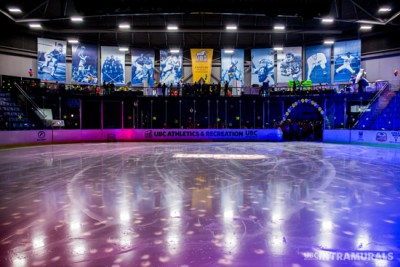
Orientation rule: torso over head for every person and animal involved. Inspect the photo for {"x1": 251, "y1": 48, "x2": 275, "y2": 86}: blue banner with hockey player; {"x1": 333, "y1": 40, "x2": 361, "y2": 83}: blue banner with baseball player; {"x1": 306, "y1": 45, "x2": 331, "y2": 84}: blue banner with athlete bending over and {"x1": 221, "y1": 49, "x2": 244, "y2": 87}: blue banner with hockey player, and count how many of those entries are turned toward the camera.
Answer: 4

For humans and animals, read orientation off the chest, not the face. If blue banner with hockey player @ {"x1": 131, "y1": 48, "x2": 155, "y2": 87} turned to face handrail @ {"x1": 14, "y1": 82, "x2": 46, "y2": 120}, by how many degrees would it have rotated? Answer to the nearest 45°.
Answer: approximately 45° to its right

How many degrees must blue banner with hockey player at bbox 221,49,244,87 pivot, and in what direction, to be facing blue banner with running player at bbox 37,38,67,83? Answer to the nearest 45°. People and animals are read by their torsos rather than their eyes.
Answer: approximately 90° to its right

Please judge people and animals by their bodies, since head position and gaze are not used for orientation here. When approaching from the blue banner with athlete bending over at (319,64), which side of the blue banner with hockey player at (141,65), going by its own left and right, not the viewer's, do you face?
left

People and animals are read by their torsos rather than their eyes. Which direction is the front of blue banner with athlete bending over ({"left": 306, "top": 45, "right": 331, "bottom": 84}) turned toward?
toward the camera

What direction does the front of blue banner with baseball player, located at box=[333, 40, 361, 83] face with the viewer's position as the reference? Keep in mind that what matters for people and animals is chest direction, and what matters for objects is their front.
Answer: facing the viewer

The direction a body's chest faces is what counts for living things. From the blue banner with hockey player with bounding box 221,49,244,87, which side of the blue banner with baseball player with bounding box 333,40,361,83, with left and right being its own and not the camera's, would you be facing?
right

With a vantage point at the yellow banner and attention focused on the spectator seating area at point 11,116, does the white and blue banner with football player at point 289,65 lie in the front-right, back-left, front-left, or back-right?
back-left

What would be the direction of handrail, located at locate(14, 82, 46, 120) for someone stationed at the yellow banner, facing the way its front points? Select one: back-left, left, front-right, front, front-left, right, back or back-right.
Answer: front-right

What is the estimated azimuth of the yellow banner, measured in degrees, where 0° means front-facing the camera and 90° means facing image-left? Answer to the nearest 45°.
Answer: approximately 0°

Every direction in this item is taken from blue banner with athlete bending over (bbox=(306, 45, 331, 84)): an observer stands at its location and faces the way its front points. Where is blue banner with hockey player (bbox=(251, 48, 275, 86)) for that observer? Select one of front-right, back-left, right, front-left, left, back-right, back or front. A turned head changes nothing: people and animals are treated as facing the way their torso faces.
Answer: right

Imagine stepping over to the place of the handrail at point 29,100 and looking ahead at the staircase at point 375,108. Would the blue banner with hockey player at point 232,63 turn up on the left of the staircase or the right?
left

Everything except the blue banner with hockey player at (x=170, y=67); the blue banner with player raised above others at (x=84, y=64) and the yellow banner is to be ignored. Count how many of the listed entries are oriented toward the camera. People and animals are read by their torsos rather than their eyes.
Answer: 3

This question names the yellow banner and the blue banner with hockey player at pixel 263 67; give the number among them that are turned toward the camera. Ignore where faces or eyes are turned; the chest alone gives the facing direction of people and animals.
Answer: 2

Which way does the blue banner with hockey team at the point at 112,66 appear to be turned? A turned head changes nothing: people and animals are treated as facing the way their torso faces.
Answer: toward the camera

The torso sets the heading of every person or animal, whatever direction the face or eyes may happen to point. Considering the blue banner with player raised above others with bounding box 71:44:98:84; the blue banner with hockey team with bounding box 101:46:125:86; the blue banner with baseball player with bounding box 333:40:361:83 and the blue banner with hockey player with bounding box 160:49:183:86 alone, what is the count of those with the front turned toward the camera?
4

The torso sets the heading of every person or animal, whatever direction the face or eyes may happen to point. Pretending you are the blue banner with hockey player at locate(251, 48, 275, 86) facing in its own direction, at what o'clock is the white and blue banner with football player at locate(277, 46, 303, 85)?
the white and blue banner with football player at locate(277, 46, 303, 85) is roughly at 9 o'clock from the blue banner with hockey player at locate(251, 48, 275, 86).
